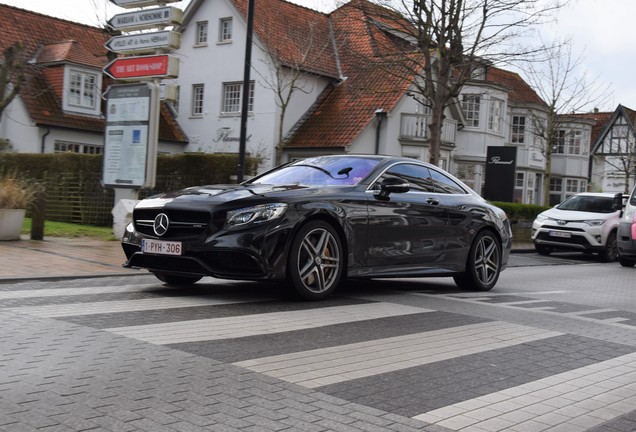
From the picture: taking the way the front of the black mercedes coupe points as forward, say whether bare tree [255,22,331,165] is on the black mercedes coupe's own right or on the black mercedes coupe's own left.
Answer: on the black mercedes coupe's own right

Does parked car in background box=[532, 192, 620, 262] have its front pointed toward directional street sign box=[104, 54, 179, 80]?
yes

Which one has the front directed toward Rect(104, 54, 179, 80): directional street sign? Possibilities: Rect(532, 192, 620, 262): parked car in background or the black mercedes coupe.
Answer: the parked car in background

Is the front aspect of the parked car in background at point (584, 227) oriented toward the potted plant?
yes

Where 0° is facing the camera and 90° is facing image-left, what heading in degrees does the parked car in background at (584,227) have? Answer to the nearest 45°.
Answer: approximately 45°

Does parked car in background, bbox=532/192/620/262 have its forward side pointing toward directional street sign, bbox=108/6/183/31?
yes

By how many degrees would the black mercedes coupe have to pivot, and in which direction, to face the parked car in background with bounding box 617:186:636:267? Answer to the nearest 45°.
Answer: approximately 180°

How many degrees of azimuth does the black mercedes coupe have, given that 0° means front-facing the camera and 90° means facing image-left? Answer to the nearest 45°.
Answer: approximately 45°
